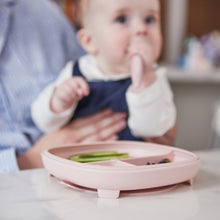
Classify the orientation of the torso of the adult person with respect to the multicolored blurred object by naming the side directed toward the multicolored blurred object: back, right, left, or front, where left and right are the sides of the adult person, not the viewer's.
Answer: left

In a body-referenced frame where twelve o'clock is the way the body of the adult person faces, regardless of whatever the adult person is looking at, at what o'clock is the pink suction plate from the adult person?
The pink suction plate is roughly at 11 o'clock from the adult person.

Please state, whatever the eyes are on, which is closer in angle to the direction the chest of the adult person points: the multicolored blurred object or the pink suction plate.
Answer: the pink suction plate

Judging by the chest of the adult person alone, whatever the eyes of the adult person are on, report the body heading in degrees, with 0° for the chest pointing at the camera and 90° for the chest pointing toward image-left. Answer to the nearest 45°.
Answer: approximately 315°
